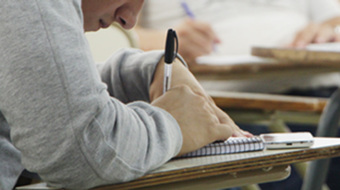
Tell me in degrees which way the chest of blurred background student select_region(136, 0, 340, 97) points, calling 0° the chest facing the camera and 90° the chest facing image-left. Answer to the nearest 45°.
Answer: approximately 0°

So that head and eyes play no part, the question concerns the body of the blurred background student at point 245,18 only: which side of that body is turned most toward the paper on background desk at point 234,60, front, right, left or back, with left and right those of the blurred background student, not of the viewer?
front

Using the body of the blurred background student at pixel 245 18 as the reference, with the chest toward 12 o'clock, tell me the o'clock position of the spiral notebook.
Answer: The spiral notebook is roughly at 12 o'clock from the blurred background student.

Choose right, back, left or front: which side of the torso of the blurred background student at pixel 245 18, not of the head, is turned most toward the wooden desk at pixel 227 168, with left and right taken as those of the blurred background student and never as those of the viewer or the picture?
front

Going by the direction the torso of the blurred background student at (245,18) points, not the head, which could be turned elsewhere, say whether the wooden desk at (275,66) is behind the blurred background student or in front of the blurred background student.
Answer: in front
